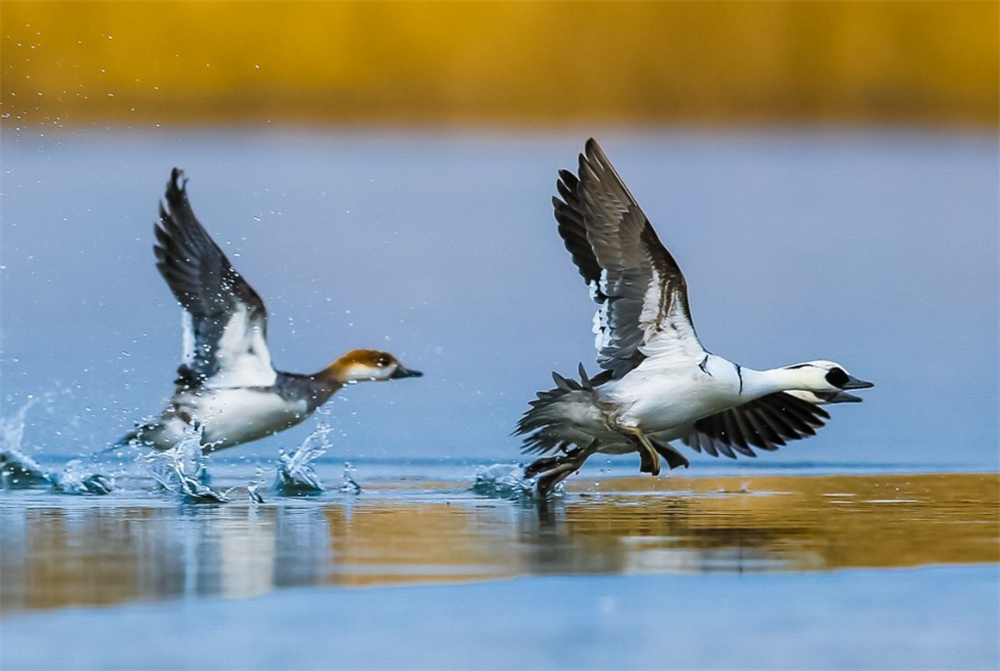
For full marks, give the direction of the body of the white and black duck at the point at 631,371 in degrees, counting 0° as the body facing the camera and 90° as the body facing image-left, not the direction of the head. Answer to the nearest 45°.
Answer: approximately 270°

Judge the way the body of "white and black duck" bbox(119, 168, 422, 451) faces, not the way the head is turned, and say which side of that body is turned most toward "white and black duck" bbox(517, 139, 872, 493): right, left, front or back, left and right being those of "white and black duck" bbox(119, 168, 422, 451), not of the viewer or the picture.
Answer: front

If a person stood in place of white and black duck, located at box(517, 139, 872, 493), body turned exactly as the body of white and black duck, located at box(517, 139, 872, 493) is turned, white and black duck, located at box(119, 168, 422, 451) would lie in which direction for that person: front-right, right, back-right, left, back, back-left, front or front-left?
back

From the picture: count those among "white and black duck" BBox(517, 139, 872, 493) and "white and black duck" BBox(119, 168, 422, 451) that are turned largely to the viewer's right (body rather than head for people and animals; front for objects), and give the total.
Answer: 2

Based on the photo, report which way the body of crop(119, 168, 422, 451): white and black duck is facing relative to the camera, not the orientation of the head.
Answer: to the viewer's right
